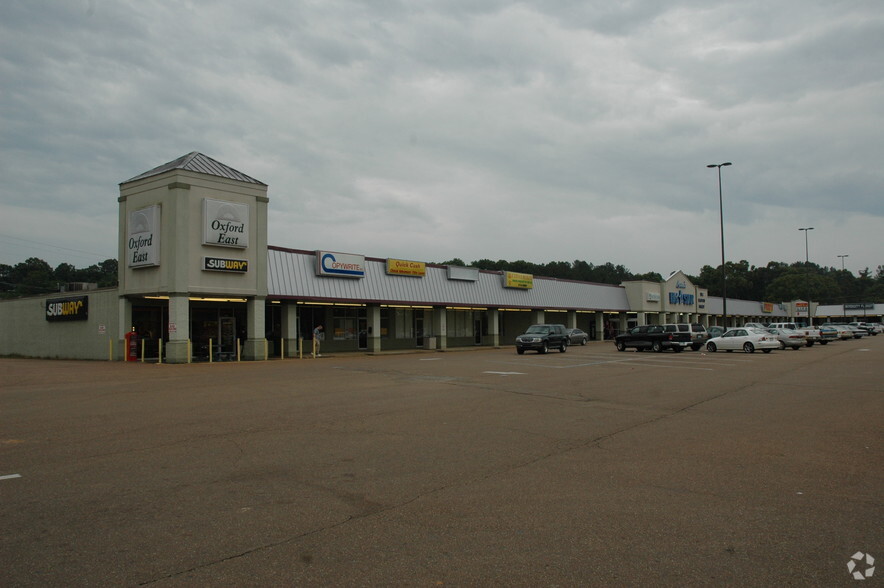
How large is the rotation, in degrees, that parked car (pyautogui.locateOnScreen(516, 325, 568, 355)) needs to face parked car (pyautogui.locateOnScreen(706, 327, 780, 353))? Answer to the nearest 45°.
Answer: approximately 135° to its left

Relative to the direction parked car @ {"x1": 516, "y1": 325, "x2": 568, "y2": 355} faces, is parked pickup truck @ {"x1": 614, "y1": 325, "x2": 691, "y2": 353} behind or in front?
behind

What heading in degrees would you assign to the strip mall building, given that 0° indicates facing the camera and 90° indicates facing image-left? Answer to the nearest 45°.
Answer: approximately 315°

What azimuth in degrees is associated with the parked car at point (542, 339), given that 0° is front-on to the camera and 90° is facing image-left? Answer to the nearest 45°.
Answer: approximately 45°

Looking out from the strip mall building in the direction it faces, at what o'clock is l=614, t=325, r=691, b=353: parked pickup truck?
The parked pickup truck is roughly at 10 o'clock from the strip mall building.
